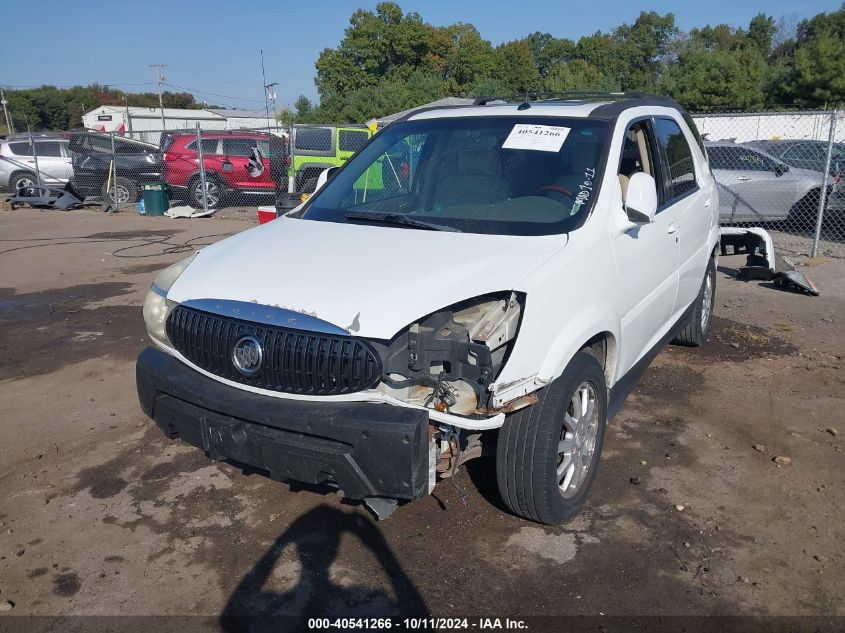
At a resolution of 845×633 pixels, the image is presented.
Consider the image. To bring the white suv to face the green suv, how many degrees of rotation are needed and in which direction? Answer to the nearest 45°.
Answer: approximately 135° to its right

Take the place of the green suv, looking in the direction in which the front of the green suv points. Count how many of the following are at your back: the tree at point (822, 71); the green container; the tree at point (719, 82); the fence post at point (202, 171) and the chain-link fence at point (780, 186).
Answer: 2

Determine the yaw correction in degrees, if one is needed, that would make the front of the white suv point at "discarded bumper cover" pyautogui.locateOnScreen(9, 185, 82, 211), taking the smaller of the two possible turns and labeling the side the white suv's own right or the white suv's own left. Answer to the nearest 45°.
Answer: approximately 90° to the white suv's own right

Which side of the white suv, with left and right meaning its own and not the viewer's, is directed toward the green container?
right

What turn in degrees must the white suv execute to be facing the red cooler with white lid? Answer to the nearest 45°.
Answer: approximately 90° to its right

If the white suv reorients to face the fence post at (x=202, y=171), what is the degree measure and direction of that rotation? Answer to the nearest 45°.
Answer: approximately 135° to its right

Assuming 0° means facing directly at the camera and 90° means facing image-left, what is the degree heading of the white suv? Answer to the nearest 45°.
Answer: approximately 45°

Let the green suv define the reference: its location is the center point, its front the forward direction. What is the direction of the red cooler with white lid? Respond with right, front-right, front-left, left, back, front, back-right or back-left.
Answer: right

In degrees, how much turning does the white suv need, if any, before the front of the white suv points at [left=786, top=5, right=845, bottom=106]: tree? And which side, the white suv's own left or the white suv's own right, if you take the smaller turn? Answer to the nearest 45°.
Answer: approximately 180°
